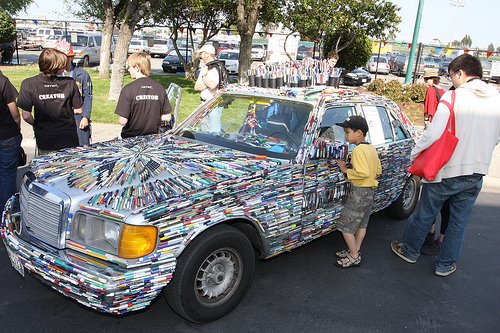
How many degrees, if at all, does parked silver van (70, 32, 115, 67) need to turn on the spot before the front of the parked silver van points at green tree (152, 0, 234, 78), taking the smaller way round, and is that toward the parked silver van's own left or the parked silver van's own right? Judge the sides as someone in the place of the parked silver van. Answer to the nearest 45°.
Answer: approximately 90° to the parked silver van's own left

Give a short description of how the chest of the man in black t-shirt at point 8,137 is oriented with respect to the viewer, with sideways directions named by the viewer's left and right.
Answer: facing away from the viewer

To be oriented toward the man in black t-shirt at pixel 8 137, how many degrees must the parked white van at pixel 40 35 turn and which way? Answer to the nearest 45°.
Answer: approximately 45° to its left

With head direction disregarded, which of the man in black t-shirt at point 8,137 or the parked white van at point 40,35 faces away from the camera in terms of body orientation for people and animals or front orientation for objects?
the man in black t-shirt

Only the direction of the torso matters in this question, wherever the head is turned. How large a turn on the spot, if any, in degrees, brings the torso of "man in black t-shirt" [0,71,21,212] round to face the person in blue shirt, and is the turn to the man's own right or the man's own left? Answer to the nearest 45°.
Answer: approximately 45° to the man's own right

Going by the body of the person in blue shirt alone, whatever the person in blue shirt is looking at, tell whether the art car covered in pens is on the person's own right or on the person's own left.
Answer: on the person's own left

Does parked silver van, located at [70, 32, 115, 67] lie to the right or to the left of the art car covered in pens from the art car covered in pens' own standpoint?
on its right

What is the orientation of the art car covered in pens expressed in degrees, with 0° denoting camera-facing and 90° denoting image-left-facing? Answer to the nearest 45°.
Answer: approximately 45°

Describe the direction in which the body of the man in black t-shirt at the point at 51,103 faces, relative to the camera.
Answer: away from the camera

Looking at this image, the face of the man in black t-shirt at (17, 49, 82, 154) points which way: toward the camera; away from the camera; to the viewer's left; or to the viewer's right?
away from the camera

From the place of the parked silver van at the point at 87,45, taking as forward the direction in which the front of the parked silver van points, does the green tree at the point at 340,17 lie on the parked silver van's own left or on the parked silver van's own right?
on the parked silver van's own left
